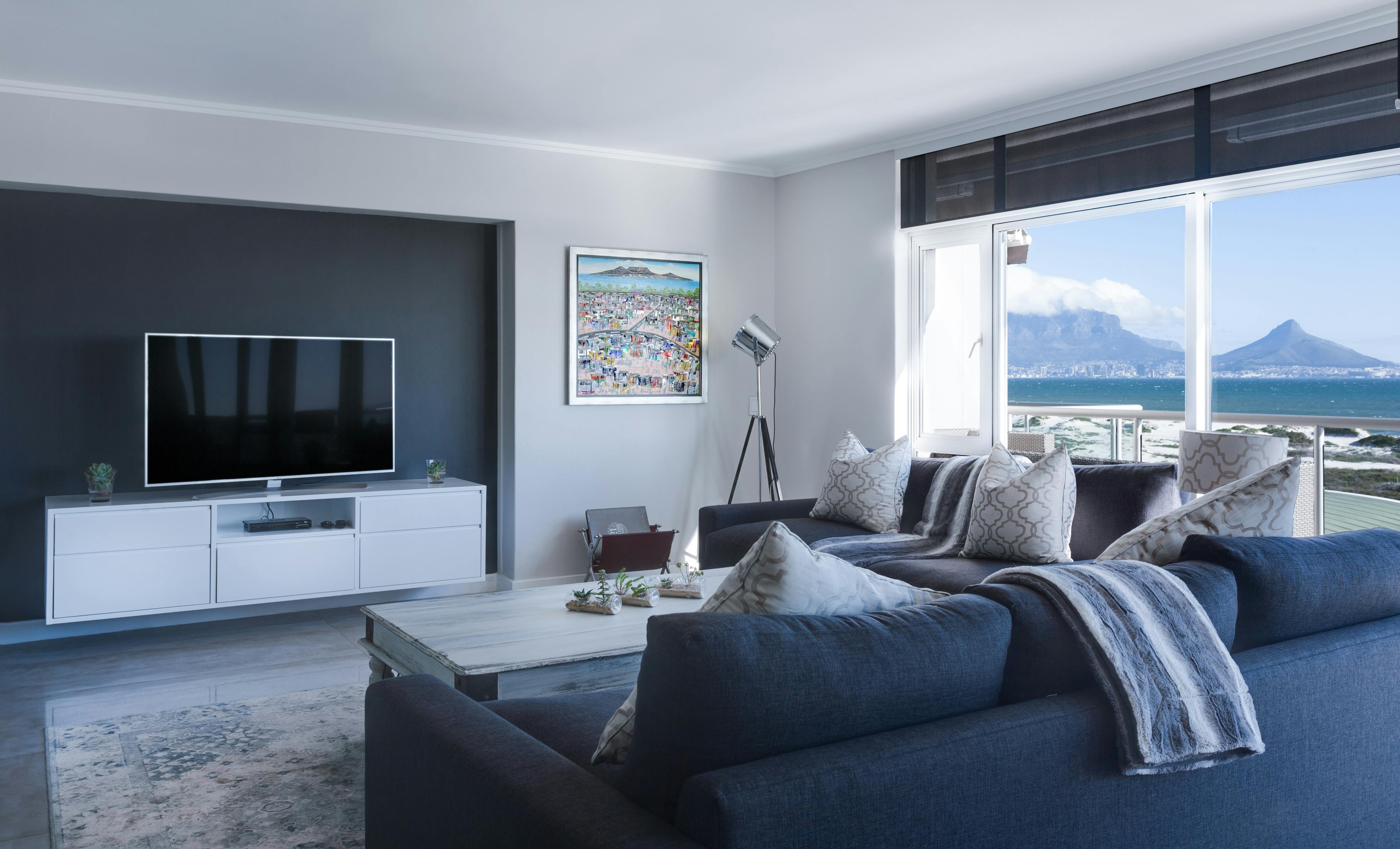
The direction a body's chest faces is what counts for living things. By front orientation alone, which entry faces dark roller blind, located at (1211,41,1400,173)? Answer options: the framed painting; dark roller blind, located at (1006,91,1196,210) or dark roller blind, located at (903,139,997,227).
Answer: the framed painting

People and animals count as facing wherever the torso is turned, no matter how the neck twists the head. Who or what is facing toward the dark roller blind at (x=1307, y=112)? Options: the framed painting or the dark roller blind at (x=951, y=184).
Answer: the framed painting

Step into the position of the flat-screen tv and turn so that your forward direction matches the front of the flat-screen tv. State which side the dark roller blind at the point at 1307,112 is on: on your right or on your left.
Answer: on your left

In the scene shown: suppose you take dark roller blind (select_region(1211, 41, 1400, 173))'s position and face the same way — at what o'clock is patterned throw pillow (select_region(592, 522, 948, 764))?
The patterned throw pillow is roughly at 11 o'clock from the dark roller blind.

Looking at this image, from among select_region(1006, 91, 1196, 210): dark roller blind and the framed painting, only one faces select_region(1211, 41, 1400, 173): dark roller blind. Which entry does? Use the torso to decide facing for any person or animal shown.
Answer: the framed painting

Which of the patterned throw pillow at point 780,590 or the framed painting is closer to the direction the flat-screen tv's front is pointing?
the patterned throw pillow

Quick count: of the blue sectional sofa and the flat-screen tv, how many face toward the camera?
1

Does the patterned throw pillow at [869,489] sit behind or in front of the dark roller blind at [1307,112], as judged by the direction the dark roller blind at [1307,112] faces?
in front

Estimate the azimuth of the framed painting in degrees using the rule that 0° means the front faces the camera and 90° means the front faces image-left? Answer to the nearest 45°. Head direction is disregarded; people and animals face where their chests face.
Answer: approximately 315°

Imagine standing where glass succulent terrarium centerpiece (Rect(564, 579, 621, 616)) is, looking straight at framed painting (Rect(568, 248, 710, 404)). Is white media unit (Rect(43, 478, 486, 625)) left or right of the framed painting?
left

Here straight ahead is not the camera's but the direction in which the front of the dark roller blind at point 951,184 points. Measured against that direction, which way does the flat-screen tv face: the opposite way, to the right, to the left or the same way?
to the left

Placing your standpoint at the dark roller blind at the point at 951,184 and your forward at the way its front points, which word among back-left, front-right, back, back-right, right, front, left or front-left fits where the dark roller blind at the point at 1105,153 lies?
left

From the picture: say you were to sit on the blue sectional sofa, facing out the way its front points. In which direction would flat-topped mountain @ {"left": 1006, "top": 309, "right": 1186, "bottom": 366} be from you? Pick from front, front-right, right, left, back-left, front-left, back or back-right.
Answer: front-right

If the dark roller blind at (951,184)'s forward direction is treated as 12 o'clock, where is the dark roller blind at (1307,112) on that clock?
the dark roller blind at (1307,112) is roughly at 9 o'clock from the dark roller blind at (951,184).
